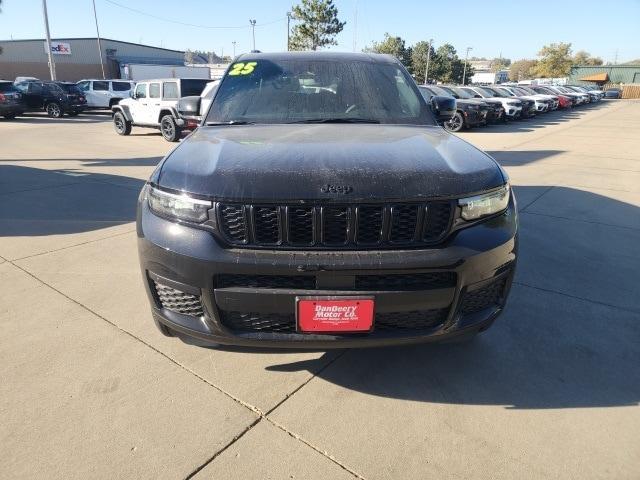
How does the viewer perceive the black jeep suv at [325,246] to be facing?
facing the viewer

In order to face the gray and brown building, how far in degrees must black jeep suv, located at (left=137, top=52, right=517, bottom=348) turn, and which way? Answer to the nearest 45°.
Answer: approximately 135° to its right

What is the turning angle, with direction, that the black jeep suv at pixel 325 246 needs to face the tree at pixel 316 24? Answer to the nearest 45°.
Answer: approximately 180°

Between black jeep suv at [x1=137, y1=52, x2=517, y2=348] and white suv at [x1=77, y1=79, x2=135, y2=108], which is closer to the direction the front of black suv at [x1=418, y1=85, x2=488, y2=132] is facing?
the black jeep suv
